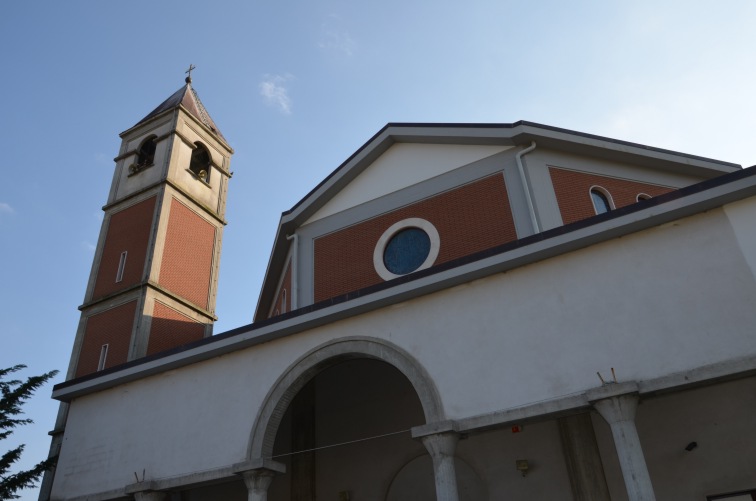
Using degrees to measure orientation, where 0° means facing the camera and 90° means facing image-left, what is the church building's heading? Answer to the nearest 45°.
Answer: approximately 45°
